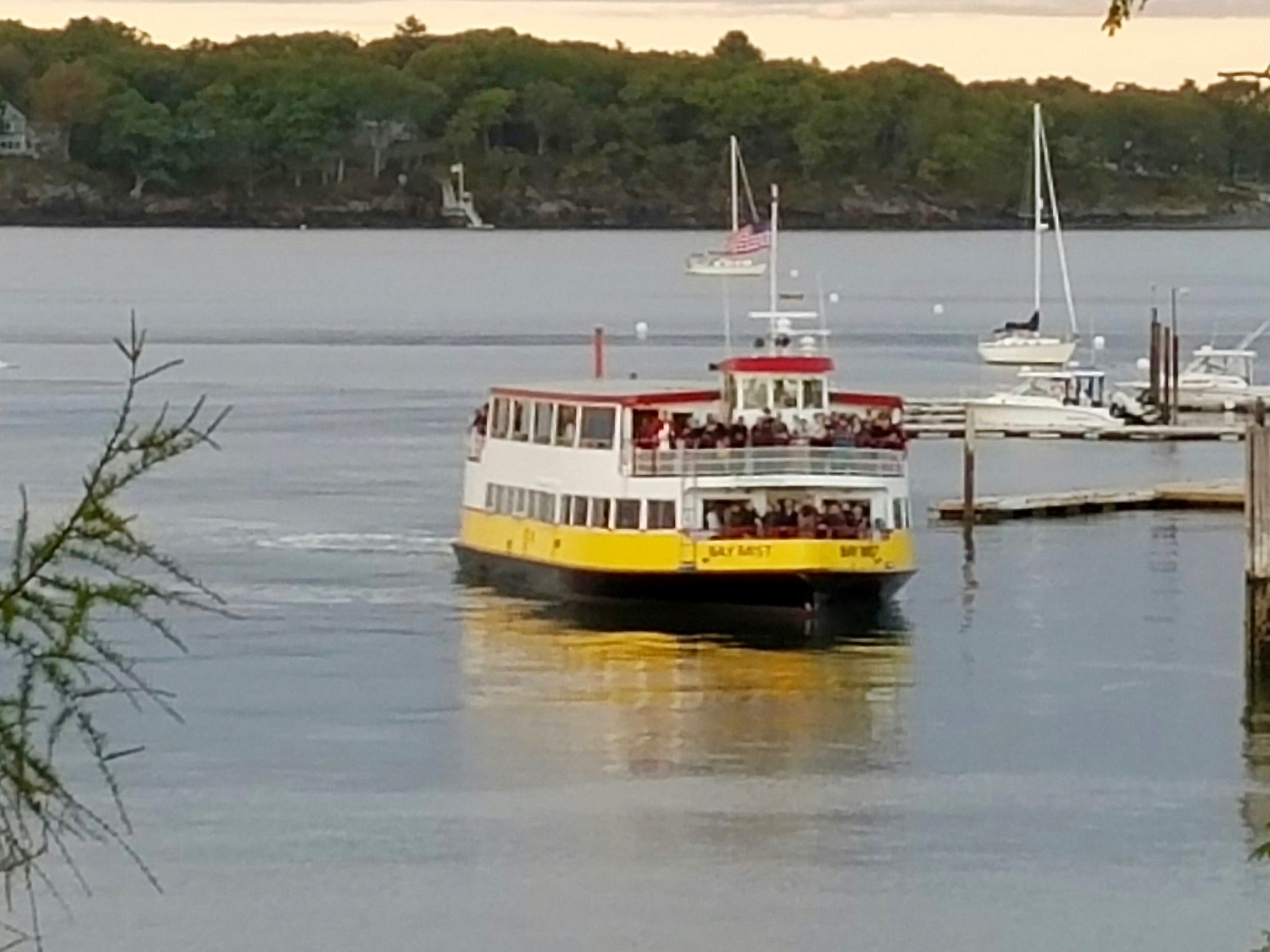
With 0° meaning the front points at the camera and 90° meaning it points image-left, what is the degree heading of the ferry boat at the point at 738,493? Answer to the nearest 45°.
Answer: approximately 315°
